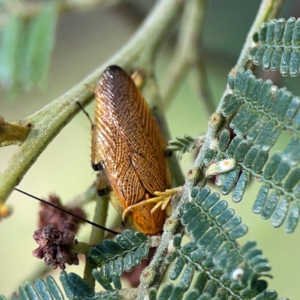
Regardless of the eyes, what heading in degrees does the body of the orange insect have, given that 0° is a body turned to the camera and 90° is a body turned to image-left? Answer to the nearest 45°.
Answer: approximately 0°
